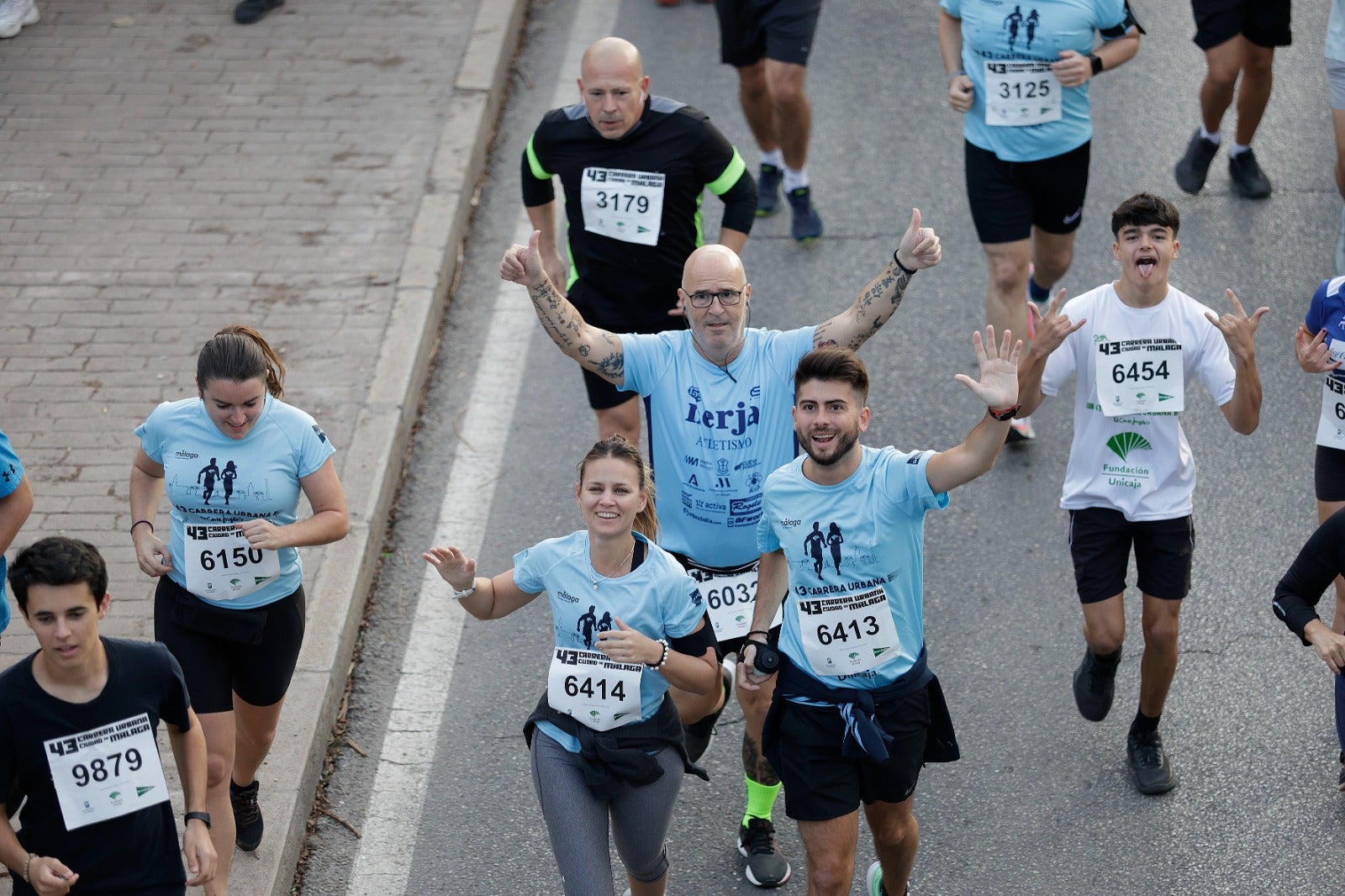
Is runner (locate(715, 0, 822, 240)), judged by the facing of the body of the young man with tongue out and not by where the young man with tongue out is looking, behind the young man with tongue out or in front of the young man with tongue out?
behind

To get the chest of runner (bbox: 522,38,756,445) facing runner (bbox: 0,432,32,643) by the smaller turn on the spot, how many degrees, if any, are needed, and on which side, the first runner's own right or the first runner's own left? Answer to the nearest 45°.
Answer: approximately 45° to the first runner's own right

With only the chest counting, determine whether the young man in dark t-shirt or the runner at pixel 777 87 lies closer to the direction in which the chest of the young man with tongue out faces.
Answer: the young man in dark t-shirt

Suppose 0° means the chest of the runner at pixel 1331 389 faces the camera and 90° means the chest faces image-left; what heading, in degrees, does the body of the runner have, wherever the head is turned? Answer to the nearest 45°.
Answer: approximately 0°

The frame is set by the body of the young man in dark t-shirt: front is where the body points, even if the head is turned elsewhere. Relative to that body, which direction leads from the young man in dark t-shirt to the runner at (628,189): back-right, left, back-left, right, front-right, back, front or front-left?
back-left
